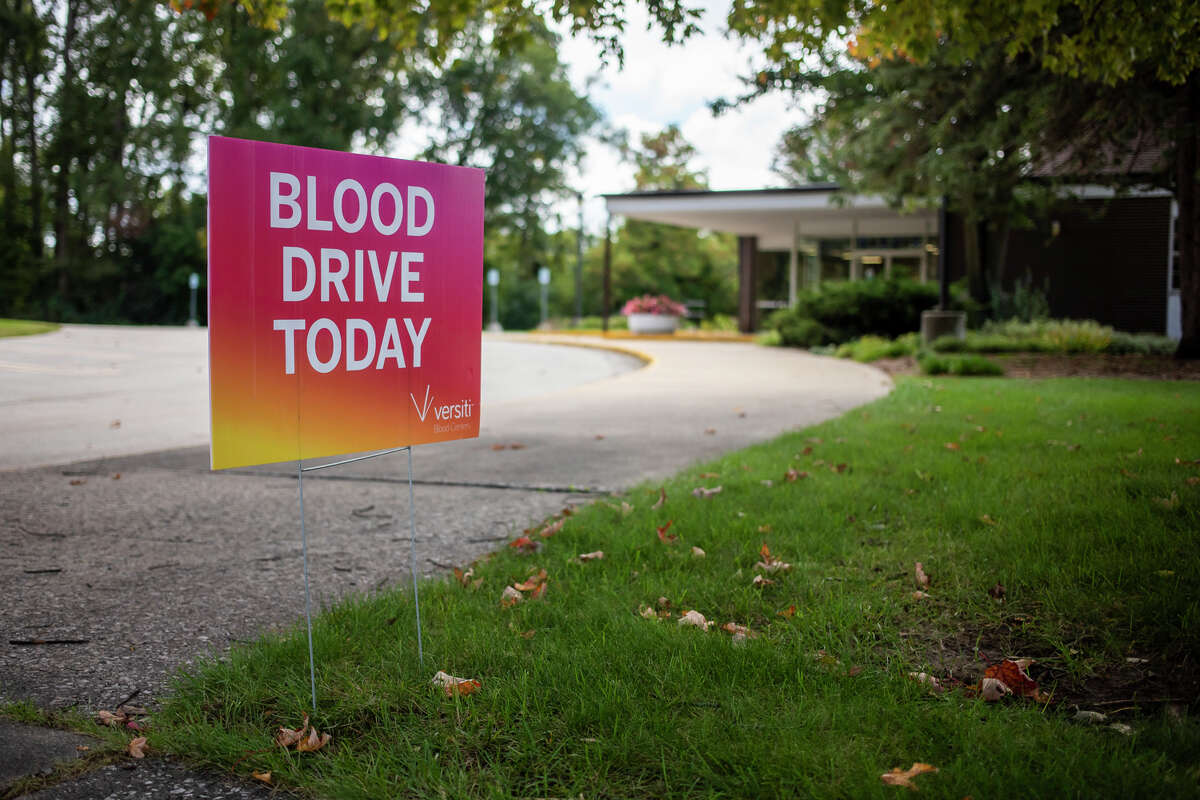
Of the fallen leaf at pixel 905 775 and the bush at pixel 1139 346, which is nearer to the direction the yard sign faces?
the fallen leaf

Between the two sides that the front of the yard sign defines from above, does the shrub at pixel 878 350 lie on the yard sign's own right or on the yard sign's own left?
on the yard sign's own left

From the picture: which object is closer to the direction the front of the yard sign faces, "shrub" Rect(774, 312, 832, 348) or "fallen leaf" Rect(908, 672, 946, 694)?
the fallen leaf

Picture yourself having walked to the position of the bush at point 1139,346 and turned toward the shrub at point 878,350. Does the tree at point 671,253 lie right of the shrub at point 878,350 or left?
right

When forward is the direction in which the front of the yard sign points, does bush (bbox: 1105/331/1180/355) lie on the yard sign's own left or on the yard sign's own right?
on the yard sign's own left

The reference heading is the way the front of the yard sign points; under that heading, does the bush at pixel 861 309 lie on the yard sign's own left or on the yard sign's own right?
on the yard sign's own left

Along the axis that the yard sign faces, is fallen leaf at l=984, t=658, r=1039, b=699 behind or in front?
in front

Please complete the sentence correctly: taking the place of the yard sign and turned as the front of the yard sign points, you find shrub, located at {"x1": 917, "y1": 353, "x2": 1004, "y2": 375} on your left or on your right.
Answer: on your left

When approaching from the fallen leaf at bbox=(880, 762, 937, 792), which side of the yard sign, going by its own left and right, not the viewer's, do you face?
front

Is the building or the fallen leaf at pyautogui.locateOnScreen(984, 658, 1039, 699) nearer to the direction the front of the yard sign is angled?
the fallen leaf

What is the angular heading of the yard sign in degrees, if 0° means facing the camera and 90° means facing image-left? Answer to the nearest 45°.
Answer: approximately 315°

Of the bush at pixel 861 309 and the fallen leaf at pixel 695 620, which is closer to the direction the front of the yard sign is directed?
the fallen leaf

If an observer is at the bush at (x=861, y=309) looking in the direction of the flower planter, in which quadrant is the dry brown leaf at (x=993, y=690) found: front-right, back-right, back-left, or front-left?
back-left

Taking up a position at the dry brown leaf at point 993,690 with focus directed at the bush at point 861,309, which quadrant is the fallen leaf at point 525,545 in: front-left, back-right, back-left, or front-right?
front-left

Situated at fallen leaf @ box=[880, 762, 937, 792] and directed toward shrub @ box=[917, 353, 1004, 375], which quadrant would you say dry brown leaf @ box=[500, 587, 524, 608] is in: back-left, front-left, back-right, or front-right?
front-left

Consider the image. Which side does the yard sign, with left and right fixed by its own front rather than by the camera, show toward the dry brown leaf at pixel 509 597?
left
